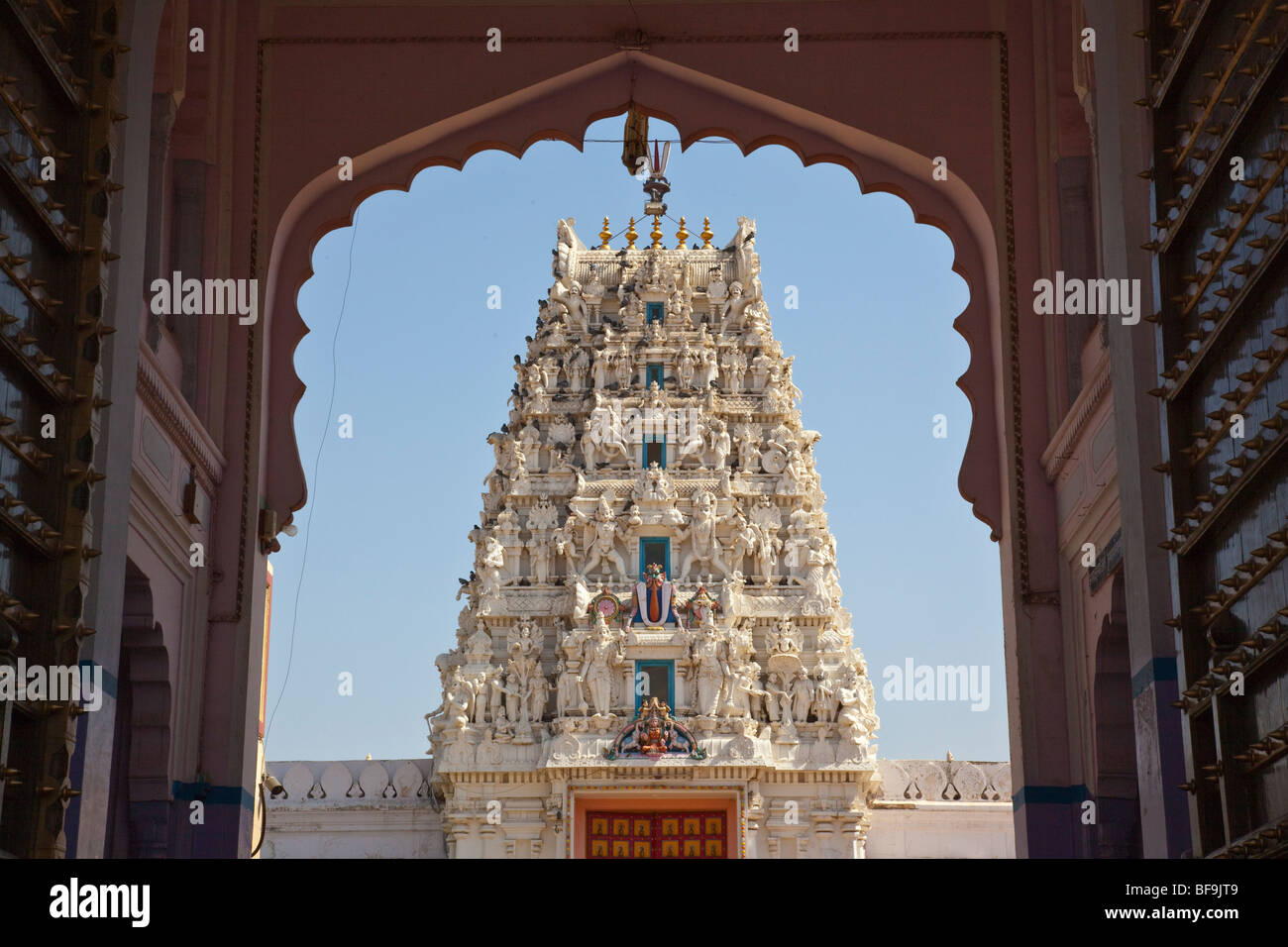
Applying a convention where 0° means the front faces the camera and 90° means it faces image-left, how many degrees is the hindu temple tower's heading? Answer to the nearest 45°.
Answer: approximately 0°
